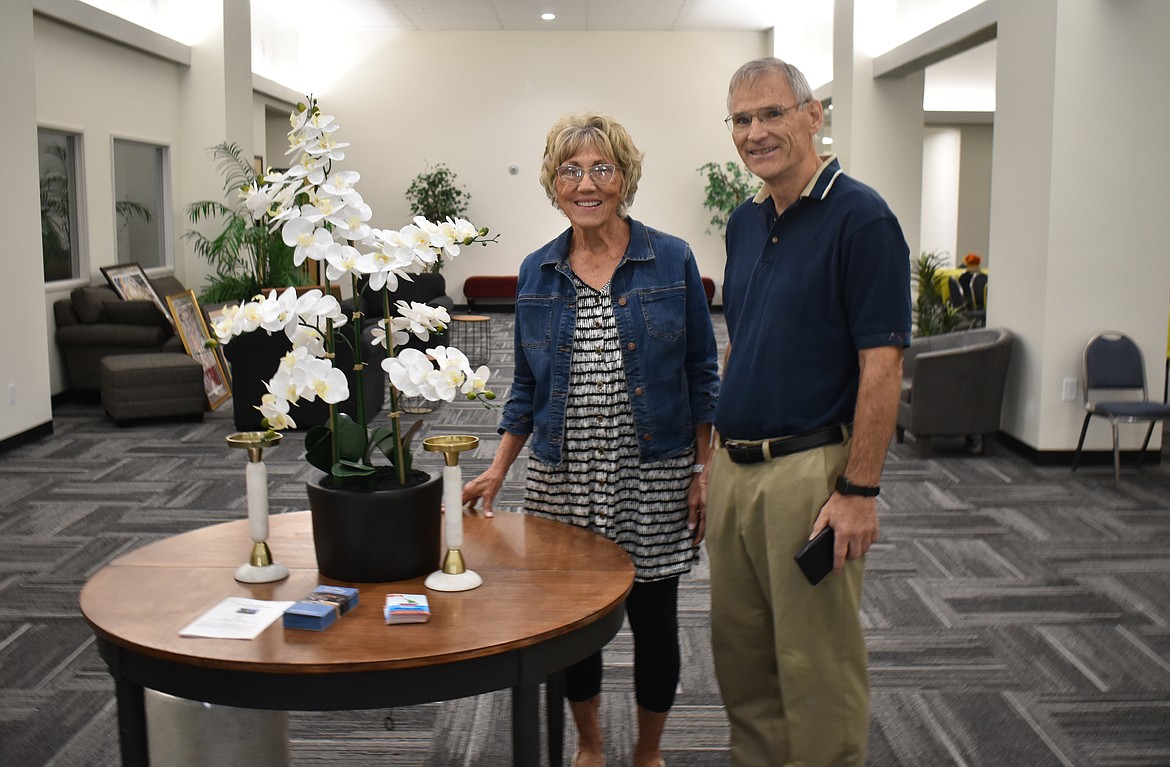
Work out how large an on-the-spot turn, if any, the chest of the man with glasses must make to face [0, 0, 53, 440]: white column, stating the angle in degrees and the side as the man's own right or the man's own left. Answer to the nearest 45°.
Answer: approximately 90° to the man's own right

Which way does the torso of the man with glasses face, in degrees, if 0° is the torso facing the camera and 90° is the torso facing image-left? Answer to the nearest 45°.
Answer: approximately 45°

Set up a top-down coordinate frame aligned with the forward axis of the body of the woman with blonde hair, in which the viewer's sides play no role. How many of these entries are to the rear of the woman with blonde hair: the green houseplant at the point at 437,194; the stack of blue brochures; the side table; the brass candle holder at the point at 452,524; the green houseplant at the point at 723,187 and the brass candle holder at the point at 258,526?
3

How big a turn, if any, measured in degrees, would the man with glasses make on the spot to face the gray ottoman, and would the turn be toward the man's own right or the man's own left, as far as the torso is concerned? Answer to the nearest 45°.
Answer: approximately 90° to the man's own right

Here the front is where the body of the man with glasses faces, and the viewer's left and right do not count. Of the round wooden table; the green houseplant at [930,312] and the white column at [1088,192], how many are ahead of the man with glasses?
1

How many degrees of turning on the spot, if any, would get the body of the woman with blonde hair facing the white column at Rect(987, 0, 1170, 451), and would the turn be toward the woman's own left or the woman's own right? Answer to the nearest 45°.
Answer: approximately 135° to the woman's own left

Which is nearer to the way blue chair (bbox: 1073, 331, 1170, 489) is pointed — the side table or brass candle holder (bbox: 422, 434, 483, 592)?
the brass candle holder

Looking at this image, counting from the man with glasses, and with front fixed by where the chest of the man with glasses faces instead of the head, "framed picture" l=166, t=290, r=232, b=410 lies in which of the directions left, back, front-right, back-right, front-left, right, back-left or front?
right
